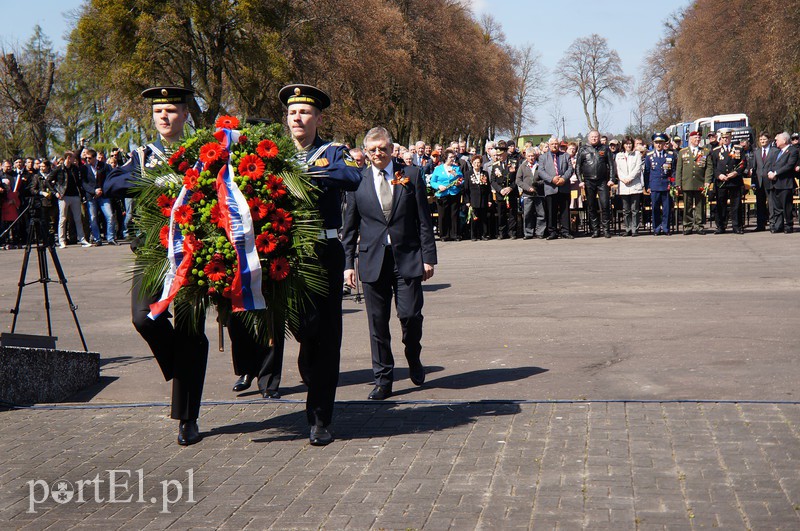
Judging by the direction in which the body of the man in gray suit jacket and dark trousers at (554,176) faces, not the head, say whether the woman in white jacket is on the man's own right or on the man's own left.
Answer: on the man's own left

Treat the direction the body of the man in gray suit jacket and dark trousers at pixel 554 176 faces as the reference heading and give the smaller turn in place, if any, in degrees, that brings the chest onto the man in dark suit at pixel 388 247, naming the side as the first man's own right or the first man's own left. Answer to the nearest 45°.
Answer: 0° — they already face them

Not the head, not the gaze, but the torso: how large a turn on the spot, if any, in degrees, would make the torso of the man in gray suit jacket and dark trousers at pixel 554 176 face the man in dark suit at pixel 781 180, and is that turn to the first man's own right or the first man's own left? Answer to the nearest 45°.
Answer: approximately 90° to the first man's own left

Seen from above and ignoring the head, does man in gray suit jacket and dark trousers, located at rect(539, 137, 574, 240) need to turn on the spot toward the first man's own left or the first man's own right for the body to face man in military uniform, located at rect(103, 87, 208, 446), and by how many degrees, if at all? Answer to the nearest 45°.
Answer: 0° — they already face them

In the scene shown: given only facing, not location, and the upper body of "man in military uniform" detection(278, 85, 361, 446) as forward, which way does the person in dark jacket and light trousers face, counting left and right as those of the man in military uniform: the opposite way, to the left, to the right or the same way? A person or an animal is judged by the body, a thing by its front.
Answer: to the left

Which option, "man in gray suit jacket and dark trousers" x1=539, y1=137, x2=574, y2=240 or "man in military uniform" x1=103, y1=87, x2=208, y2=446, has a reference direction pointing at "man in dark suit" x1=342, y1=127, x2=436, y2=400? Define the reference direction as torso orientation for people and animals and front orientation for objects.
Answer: "man in gray suit jacket and dark trousers" x1=539, y1=137, x2=574, y2=240

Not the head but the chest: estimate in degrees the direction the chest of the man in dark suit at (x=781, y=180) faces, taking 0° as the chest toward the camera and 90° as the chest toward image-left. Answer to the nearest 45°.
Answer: approximately 45°

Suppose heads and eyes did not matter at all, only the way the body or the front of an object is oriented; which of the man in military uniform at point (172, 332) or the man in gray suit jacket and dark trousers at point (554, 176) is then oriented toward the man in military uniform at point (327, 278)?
the man in gray suit jacket and dark trousers
